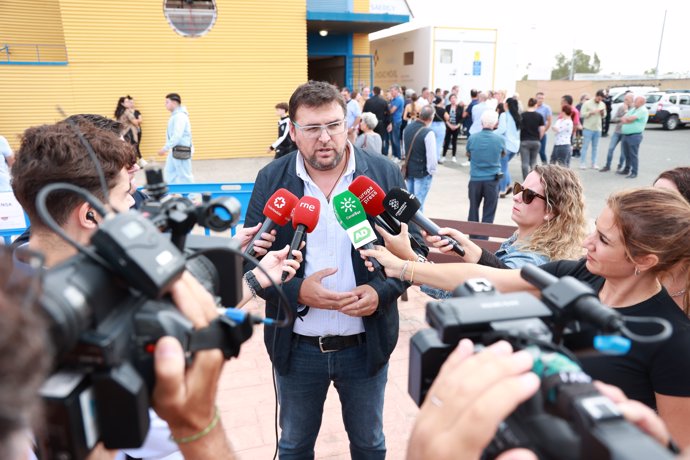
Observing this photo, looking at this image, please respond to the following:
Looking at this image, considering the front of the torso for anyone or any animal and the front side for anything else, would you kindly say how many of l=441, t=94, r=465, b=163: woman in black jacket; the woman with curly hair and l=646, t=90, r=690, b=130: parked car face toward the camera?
1

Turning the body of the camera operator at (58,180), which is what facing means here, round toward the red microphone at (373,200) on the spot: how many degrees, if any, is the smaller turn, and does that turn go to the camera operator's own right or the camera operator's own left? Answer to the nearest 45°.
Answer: approximately 45° to the camera operator's own right

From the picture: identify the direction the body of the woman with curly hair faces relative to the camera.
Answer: to the viewer's left

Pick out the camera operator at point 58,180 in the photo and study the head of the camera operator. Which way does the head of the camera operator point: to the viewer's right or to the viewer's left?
to the viewer's right

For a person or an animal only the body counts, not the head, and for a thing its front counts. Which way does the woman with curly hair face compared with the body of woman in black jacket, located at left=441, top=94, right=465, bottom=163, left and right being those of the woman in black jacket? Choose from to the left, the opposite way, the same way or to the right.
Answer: to the right

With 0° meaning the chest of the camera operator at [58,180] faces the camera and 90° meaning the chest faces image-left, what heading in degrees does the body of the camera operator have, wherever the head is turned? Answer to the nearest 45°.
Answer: approximately 225°

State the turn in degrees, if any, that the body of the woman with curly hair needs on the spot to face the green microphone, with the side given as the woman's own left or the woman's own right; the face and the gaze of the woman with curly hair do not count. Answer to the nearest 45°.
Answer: approximately 45° to the woman's own left

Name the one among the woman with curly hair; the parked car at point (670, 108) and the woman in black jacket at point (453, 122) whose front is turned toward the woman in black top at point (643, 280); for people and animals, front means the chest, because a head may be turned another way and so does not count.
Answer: the woman in black jacket at point (453, 122)

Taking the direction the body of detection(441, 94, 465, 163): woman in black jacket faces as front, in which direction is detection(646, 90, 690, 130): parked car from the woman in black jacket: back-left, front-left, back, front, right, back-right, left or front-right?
back-left

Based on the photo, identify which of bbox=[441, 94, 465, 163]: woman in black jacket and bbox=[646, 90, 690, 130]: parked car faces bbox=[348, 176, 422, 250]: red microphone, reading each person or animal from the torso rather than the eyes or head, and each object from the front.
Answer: the woman in black jacket

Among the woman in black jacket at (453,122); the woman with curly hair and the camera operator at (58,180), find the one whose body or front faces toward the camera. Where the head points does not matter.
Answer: the woman in black jacket

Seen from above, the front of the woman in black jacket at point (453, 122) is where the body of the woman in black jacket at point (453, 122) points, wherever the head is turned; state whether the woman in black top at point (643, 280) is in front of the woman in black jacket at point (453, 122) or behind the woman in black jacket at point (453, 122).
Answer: in front

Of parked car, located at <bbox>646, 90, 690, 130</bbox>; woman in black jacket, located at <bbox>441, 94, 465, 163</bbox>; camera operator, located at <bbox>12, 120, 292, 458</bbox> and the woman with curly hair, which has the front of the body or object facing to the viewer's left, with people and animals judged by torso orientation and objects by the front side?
the woman with curly hair

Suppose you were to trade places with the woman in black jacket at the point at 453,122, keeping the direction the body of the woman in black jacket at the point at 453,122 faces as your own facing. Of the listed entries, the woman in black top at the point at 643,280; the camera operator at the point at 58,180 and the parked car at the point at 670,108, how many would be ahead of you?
2
